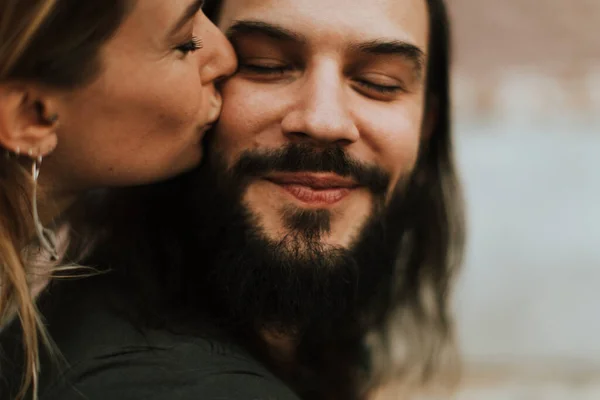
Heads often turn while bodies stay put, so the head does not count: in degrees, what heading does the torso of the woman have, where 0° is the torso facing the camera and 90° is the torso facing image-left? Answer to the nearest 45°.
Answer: approximately 270°

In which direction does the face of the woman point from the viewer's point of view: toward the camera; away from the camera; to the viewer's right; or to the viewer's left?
to the viewer's right

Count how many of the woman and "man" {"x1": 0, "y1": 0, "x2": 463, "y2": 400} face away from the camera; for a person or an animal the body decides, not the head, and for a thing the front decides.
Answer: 0

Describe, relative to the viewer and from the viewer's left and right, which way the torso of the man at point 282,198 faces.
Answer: facing the viewer and to the right of the viewer
